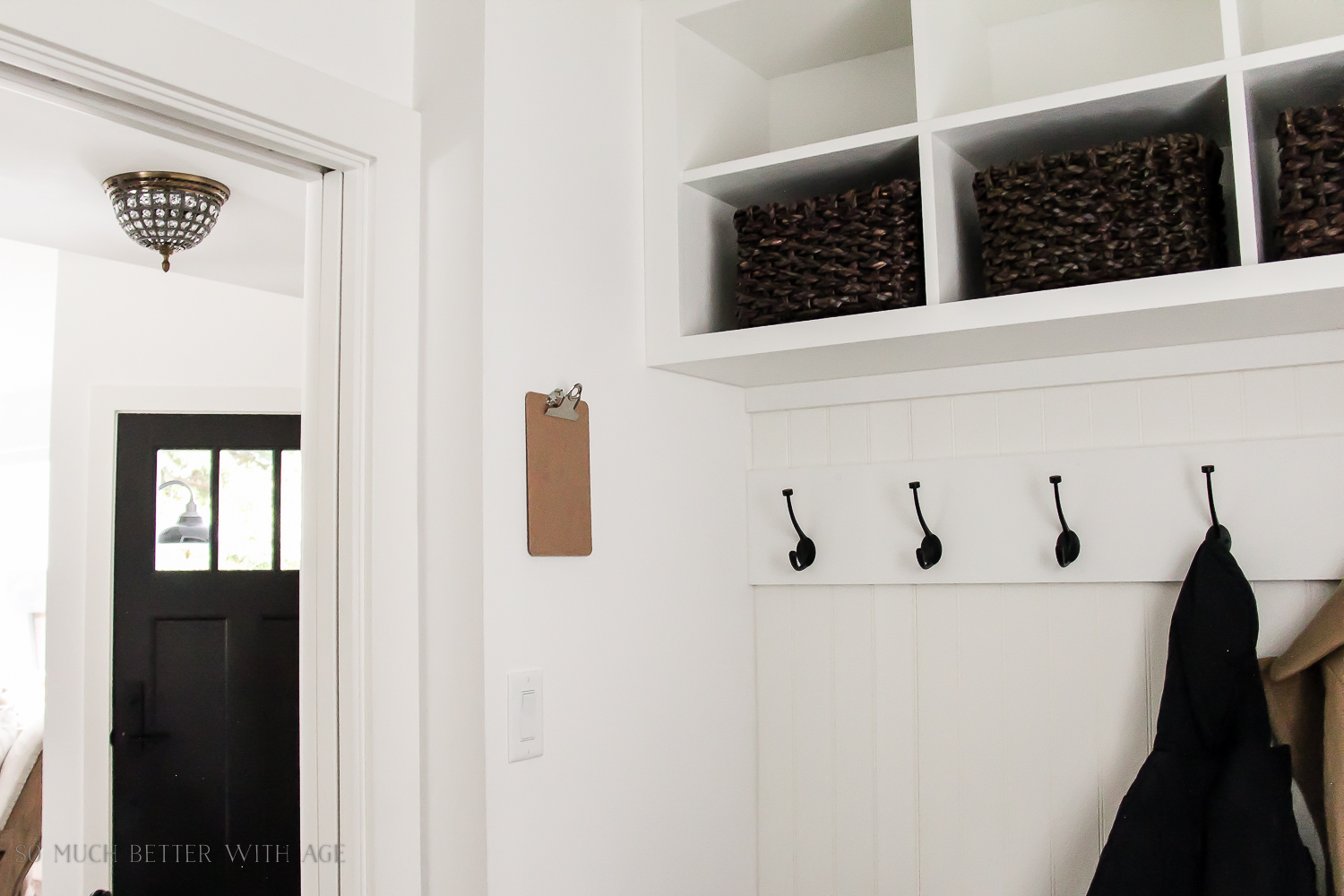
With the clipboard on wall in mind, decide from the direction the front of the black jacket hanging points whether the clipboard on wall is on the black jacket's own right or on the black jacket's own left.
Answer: on the black jacket's own left

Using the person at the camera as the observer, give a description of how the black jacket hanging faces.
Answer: facing away from the viewer
